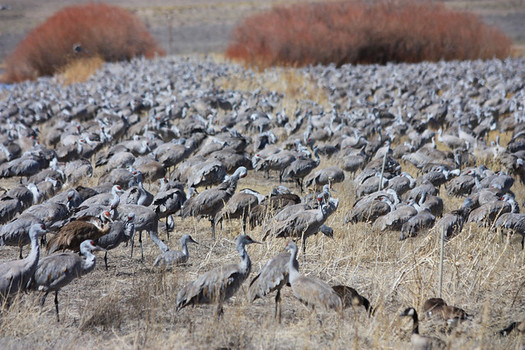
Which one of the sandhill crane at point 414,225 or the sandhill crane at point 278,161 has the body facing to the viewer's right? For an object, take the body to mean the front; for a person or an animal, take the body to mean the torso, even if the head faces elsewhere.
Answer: the sandhill crane at point 414,225

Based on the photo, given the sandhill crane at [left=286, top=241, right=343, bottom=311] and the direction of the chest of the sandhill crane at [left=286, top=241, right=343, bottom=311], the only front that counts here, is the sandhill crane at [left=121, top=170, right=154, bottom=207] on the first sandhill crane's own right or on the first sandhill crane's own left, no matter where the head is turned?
on the first sandhill crane's own right

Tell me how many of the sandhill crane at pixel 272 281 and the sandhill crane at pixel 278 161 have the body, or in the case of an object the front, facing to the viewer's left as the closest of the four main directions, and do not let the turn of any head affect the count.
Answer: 1

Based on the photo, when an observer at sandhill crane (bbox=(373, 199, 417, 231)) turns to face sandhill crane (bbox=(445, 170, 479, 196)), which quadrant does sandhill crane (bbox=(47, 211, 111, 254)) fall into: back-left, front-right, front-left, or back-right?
back-left

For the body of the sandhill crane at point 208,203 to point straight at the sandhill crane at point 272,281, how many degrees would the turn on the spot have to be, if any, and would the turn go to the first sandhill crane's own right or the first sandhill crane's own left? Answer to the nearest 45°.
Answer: approximately 90° to the first sandhill crane's own right

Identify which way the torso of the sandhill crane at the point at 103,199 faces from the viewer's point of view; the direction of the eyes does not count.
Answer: to the viewer's right

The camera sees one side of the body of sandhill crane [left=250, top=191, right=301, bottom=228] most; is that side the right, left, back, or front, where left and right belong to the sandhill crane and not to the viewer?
right

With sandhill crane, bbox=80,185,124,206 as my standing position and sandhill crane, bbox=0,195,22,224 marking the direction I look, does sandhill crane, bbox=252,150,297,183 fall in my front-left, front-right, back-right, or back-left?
back-right
